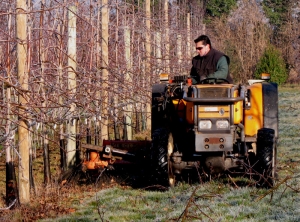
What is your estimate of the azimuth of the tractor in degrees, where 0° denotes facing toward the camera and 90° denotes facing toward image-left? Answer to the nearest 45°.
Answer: approximately 0°

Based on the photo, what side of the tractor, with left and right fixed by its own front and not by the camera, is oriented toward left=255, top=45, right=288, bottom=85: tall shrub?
back
